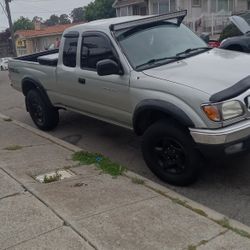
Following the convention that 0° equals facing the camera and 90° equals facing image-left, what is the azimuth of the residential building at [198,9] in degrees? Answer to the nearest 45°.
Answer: approximately 0°

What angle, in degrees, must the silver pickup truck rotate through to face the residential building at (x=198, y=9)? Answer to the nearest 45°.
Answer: approximately 135° to its left

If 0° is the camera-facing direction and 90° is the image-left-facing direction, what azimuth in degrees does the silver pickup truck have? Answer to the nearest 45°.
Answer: approximately 315°

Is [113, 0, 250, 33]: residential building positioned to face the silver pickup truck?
yes
